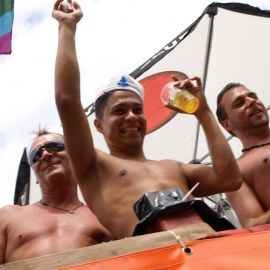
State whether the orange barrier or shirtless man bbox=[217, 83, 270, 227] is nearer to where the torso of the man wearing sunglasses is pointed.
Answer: the orange barrier

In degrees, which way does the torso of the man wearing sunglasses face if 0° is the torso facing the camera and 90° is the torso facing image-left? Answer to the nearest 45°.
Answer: approximately 0°

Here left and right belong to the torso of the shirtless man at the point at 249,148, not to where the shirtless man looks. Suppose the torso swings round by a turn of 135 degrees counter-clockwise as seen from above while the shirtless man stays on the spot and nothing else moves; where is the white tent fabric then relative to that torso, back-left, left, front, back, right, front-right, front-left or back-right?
front

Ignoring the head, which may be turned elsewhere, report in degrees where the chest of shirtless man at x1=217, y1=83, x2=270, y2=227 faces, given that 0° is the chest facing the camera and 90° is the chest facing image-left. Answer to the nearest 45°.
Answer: approximately 315°

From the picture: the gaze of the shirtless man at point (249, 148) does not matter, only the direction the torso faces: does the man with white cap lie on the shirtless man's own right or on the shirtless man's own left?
on the shirtless man's own right

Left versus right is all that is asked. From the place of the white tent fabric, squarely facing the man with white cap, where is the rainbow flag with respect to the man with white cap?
right

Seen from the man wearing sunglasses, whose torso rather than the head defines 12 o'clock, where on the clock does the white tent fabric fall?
The white tent fabric is roughly at 7 o'clock from the man wearing sunglasses.

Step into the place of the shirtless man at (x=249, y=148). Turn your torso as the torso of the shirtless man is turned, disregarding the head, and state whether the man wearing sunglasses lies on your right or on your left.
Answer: on your right
